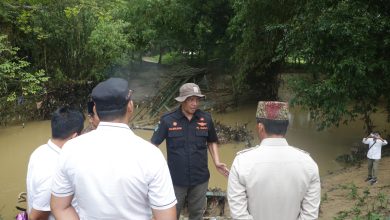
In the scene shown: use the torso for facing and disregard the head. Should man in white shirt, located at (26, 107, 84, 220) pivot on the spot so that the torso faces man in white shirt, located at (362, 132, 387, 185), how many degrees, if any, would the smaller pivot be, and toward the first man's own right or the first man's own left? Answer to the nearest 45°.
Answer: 0° — they already face them

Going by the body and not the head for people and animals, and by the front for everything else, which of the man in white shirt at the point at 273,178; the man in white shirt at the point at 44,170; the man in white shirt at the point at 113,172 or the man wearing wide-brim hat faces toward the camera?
the man wearing wide-brim hat

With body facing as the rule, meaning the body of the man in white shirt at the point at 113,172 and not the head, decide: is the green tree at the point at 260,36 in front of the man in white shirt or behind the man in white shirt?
in front

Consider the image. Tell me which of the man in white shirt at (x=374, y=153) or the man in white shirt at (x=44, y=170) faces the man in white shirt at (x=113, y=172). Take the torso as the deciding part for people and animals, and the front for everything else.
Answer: the man in white shirt at (x=374, y=153)

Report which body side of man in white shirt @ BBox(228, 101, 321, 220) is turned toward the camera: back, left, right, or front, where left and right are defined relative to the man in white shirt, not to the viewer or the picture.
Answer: back

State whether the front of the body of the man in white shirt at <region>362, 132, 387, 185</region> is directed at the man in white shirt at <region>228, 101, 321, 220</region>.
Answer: yes

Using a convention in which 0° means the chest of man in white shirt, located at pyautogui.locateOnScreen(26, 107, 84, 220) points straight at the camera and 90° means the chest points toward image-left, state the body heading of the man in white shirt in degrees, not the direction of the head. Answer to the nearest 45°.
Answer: approximately 225°

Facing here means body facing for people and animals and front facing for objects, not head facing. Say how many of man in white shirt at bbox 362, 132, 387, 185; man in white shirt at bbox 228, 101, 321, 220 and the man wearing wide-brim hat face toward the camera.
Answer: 2

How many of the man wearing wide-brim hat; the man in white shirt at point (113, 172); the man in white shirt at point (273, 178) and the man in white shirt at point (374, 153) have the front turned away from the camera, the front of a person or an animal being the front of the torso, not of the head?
2

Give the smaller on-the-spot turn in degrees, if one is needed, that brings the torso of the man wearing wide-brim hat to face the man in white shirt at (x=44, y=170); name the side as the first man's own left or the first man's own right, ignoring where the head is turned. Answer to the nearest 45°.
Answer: approximately 45° to the first man's own right

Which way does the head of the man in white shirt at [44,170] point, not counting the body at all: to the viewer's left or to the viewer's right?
to the viewer's right

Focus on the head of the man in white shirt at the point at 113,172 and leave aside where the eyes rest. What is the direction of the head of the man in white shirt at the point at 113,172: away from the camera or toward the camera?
away from the camera

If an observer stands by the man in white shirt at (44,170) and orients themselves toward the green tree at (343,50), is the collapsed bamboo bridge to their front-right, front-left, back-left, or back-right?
front-left

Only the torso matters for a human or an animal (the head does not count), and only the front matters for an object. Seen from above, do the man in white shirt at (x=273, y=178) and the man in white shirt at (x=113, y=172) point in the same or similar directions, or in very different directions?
same or similar directions

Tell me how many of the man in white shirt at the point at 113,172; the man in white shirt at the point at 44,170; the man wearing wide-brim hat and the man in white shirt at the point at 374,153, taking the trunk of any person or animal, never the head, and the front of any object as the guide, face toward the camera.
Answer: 2

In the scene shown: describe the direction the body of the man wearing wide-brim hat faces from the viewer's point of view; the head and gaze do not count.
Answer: toward the camera

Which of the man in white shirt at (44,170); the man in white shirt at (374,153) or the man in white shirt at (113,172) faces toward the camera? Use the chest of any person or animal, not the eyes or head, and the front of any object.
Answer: the man in white shirt at (374,153)

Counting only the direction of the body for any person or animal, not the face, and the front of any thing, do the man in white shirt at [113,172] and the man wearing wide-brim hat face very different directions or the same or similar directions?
very different directions
